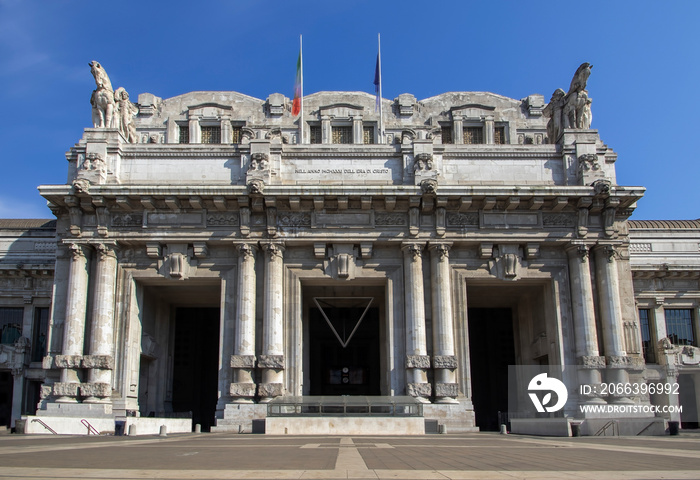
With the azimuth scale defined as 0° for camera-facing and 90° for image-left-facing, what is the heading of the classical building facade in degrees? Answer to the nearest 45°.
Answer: approximately 0°
